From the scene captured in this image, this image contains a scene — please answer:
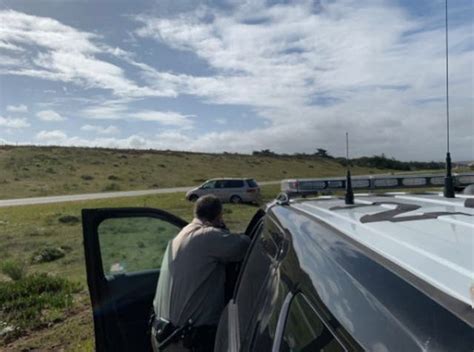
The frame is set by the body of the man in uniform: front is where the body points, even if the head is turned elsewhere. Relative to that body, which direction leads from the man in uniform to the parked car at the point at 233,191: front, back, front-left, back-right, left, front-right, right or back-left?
front-left

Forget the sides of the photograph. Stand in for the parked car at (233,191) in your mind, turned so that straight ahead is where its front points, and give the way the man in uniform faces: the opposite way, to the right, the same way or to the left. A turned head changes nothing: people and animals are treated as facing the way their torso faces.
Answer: to the right

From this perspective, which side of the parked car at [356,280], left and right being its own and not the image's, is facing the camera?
back

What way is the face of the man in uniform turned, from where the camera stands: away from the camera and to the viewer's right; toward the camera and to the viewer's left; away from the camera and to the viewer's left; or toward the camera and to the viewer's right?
away from the camera and to the viewer's right

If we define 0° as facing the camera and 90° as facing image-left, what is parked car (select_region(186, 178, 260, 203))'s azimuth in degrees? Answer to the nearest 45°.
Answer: approximately 135°

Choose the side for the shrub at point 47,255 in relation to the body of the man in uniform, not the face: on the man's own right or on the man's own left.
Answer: on the man's own left

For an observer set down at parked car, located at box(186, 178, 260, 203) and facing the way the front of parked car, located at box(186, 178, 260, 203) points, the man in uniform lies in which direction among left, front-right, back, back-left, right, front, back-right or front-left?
back-left

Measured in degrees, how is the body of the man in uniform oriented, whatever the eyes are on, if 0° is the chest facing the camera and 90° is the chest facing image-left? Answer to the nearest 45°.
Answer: approximately 225°

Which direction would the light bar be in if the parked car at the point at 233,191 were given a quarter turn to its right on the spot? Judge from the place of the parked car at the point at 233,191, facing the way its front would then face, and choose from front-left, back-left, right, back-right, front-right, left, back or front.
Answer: back-right
